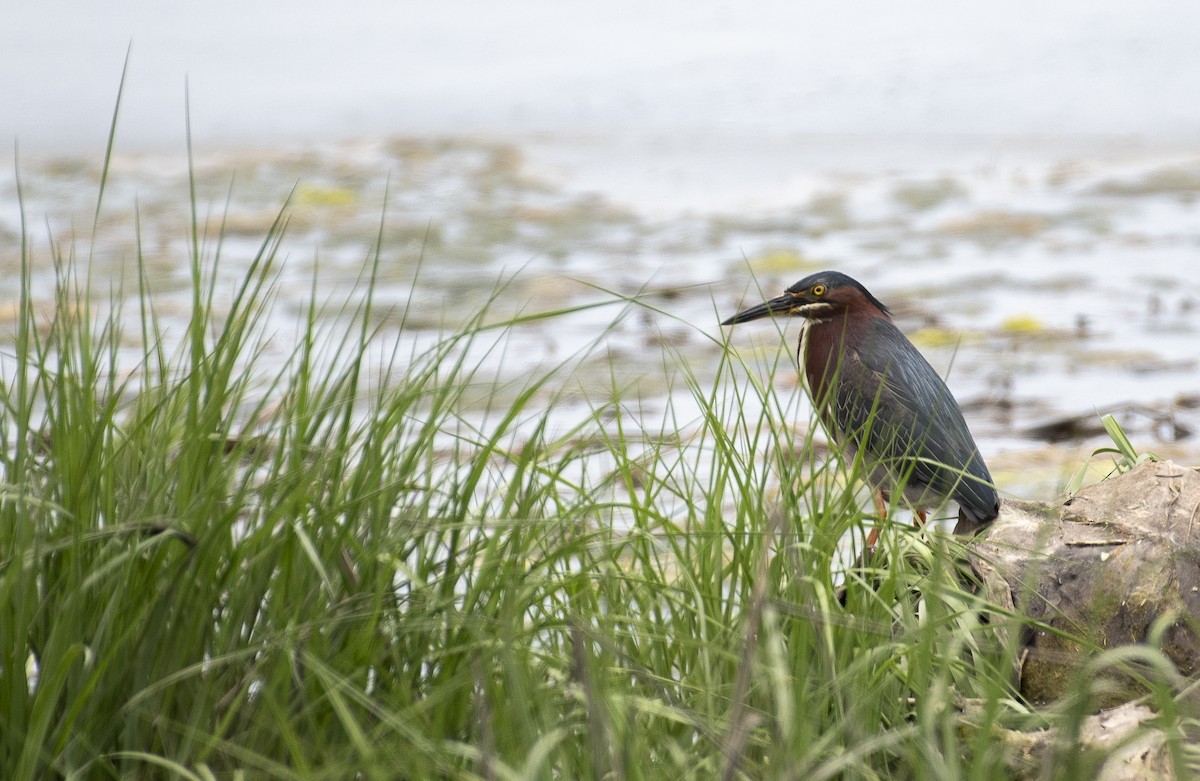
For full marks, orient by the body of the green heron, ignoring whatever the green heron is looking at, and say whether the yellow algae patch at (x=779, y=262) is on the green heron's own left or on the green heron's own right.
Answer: on the green heron's own right

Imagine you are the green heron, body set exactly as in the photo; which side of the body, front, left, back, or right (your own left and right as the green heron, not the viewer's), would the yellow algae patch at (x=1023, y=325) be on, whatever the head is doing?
right

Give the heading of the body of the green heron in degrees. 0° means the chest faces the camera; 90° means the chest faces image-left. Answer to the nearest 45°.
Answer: approximately 90°

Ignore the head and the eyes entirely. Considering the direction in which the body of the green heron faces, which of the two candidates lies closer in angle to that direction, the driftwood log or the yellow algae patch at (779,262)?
the yellow algae patch

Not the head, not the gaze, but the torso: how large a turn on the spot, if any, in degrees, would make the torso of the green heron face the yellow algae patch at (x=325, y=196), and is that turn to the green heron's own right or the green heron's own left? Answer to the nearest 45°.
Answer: approximately 45° to the green heron's own right

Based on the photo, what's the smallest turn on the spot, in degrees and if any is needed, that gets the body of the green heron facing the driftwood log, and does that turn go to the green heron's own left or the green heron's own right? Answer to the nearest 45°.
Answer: approximately 135° to the green heron's own left

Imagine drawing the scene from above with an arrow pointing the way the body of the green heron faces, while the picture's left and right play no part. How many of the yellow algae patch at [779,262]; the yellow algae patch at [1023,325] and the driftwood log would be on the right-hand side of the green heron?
2

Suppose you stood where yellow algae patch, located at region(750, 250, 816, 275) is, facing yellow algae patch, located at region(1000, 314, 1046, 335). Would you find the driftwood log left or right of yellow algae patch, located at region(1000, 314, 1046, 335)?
right
